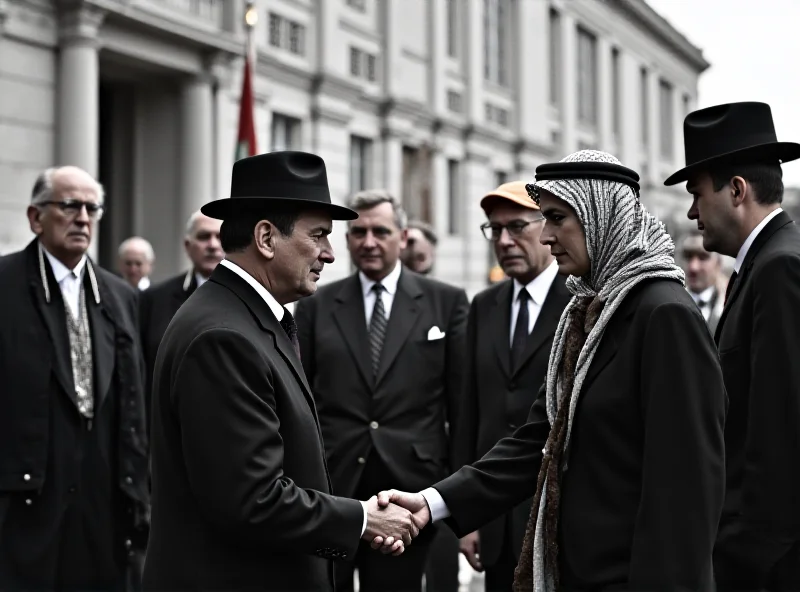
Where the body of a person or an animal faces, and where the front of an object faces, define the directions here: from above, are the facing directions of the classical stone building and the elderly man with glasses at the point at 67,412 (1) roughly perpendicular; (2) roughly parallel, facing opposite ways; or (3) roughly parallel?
roughly parallel

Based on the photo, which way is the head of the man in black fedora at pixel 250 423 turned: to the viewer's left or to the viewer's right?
to the viewer's right

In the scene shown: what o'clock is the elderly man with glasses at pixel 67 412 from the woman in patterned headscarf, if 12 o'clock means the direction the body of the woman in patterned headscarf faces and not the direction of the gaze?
The elderly man with glasses is roughly at 1 o'clock from the woman in patterned headscarf.

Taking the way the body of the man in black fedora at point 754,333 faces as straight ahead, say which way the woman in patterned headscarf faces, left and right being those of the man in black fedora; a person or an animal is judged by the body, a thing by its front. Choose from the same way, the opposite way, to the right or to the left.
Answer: the same way

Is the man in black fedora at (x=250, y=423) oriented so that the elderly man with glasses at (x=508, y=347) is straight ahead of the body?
no

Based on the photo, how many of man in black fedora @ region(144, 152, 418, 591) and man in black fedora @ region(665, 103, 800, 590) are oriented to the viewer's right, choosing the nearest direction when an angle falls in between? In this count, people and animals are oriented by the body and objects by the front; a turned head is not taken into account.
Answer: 1

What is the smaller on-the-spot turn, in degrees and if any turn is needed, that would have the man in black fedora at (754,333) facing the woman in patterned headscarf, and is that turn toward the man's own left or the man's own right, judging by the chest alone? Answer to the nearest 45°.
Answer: approximately 45° to the man's own left

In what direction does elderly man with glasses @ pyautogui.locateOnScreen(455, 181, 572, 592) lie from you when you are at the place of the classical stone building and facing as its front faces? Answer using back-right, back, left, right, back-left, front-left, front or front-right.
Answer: front-right

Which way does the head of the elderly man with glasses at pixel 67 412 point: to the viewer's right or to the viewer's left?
to the viewer's right

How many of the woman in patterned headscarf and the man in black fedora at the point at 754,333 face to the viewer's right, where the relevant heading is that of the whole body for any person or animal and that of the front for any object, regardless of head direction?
0

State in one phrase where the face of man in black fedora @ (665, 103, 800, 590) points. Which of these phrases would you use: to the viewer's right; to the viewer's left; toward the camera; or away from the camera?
to the viewer's left

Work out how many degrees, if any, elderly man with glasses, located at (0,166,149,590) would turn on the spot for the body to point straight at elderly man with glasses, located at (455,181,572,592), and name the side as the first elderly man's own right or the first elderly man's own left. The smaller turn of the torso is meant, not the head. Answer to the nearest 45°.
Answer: approximately 45° to the first elderly man's own left

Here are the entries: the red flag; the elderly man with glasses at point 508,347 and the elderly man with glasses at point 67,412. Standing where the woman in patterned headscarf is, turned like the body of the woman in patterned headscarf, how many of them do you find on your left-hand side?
0

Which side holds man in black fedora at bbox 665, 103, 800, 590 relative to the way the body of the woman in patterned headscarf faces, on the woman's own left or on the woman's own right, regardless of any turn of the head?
on the woman's own right

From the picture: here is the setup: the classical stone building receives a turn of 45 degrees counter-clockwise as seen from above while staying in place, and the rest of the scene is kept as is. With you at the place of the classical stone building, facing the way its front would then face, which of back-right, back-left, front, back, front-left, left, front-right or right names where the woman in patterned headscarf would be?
right

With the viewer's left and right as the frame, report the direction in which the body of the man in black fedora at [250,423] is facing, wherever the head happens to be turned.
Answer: facing to the right of the viewer

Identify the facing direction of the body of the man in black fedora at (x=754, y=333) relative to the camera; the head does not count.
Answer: to the viewer's left

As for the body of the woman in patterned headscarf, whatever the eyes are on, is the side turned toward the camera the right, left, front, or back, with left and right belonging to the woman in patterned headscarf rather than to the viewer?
left

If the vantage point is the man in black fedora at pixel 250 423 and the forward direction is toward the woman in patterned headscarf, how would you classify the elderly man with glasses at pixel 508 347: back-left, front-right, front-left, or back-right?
front-left

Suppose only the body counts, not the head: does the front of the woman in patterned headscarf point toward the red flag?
no

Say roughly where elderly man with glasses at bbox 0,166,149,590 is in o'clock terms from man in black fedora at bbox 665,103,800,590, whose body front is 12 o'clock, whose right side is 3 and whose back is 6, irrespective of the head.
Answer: The elderly man with glasses is roughly at 12 o'clock from the man in black fedora.
